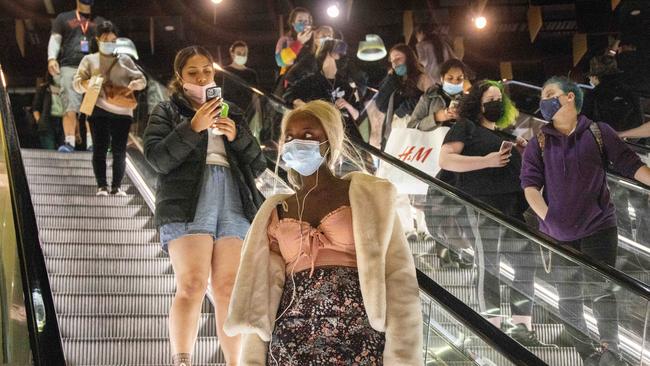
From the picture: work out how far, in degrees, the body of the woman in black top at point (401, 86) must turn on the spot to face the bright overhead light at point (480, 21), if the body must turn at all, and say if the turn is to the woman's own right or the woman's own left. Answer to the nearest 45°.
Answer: approximately 135° to the woman's own right

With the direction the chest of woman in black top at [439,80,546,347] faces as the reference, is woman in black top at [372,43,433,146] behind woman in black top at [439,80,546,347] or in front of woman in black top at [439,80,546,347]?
behind

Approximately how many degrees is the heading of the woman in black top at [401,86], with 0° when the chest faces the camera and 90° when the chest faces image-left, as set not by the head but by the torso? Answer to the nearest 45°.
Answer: approximately 45°

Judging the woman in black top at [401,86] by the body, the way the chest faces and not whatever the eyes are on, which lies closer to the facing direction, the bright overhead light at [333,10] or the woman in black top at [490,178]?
the woman in black top

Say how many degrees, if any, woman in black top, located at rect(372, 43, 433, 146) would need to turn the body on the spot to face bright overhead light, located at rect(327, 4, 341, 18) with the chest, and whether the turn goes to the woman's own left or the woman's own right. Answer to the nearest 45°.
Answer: approximately 135° to the woman's own right

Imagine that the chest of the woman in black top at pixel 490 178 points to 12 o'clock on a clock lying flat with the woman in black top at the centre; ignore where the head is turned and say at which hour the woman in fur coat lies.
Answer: The woman in fur coat is roughly at 2 o'clock from the woman in black top.

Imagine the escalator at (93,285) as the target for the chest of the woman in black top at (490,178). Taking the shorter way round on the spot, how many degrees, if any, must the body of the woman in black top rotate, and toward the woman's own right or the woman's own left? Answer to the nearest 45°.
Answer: approximately 90° to the woman's own right

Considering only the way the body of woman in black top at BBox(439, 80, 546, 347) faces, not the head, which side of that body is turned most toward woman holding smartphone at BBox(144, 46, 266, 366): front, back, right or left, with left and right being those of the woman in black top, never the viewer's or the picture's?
right
